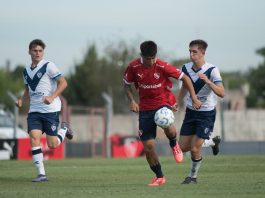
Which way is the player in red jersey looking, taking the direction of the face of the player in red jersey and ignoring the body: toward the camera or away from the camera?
toward the camera

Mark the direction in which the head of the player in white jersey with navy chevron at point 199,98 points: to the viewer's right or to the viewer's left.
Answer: to the viewer's left

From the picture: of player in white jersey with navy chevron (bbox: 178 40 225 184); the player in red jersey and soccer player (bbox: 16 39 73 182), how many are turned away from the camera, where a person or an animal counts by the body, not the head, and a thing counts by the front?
0

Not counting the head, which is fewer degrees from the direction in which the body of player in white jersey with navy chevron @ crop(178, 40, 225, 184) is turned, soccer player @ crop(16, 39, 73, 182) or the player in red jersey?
the player in red jersey

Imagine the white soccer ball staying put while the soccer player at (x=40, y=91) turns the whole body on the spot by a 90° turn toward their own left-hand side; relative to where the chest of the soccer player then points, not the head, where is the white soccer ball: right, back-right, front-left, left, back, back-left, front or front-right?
front

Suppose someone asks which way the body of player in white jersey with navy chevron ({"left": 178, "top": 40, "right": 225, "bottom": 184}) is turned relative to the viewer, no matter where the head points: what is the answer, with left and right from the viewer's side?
facing the viewer and to the left of the viewer

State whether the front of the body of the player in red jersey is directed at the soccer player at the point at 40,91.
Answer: no

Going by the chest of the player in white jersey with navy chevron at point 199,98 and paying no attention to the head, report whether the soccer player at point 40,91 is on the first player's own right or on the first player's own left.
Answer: on the first player's own right

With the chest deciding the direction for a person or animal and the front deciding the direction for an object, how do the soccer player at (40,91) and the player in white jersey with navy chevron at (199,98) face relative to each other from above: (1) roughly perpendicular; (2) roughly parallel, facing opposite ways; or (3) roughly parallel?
roughly parallel

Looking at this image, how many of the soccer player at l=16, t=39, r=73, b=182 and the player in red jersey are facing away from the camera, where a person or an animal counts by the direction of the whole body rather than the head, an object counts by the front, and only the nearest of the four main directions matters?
0

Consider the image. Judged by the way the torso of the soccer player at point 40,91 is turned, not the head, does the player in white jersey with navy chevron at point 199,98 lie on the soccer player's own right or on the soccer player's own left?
on the soccer player's own left

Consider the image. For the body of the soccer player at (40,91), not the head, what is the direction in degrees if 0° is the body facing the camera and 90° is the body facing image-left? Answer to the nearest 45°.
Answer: approximately 45°

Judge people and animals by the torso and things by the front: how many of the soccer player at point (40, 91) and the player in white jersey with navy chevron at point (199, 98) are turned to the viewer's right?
0

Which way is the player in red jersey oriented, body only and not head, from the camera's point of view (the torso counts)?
toward the camera

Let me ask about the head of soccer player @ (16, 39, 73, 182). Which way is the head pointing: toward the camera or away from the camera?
toward the camera
